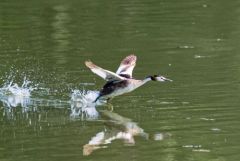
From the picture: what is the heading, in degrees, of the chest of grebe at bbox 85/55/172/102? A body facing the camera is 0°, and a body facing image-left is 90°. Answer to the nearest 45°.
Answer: approximately 270°

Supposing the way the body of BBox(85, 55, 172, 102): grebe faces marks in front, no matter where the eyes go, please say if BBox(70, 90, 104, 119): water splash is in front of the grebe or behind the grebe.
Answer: behind

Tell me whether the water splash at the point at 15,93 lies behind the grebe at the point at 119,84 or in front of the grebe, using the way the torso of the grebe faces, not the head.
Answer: behind
